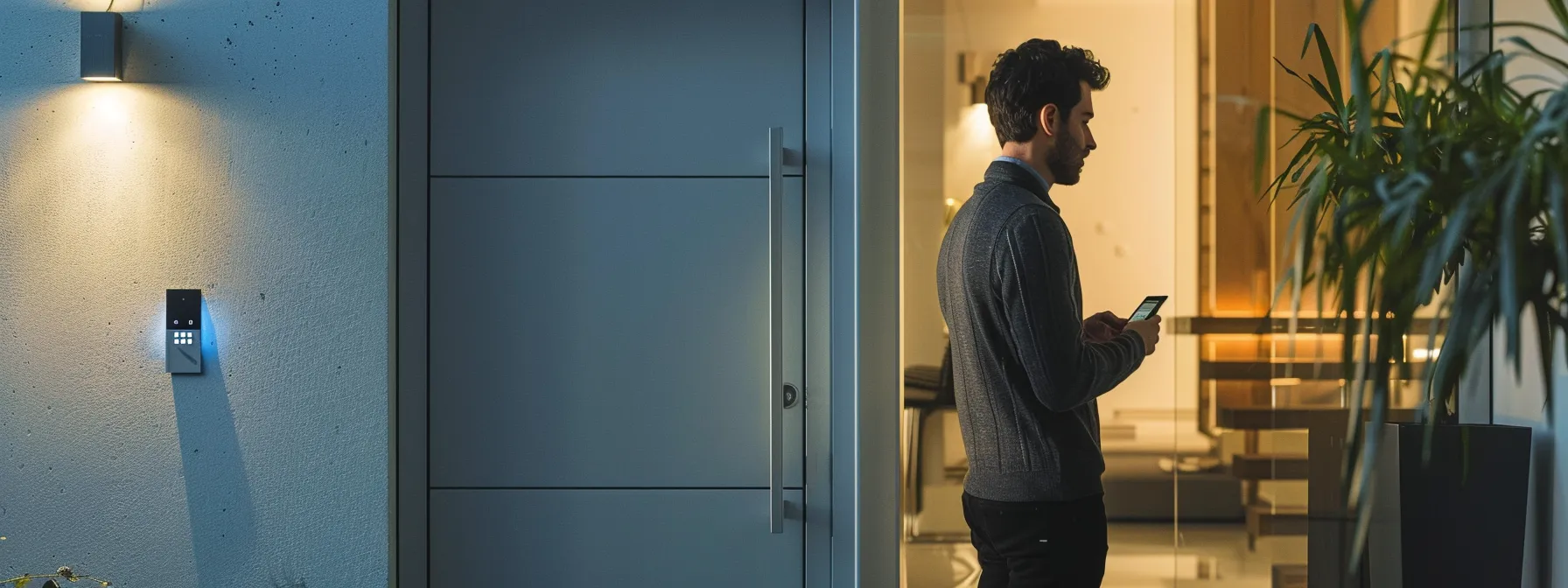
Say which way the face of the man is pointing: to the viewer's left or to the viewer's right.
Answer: to the viewer's right

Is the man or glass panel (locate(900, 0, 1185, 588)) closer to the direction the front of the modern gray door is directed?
the man

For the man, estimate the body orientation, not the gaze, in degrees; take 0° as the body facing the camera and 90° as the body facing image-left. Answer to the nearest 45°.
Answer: approximately 225°

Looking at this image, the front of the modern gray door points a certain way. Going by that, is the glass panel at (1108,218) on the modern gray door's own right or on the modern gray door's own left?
on the modern gray door's own left

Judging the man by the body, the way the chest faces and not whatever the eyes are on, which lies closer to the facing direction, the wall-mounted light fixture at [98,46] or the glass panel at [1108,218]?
the glass panel

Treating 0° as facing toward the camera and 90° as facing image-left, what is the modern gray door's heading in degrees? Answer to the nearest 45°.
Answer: approximately 0°

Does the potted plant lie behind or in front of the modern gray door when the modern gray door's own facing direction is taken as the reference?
in front

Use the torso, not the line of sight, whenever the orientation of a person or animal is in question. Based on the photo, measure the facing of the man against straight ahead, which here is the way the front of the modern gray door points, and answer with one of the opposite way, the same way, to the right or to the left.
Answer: to the left

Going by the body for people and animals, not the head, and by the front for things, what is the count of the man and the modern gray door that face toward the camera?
1

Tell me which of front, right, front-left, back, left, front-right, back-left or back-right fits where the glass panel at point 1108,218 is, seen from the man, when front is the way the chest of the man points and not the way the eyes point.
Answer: front-left

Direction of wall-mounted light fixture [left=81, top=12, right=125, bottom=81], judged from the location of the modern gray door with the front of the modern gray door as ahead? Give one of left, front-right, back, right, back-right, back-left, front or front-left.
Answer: right

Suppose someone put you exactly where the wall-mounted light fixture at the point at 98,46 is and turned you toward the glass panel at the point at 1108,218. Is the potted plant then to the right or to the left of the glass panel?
right
